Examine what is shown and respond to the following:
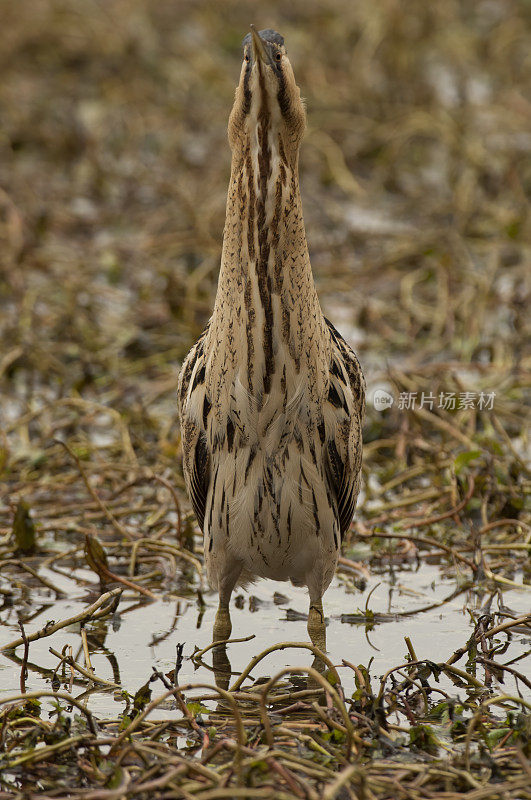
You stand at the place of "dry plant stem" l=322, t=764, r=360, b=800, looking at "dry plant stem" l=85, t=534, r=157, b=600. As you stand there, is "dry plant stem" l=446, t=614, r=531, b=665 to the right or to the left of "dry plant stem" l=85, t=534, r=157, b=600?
right

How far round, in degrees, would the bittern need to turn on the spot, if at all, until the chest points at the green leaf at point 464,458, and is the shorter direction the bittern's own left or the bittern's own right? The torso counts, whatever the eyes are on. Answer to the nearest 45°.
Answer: approximately 135° to the bittern's own left

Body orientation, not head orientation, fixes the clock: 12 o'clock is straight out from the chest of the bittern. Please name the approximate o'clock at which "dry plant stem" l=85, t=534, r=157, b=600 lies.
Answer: The dry plant stem is roughly at 5 o'clock from the bittern.

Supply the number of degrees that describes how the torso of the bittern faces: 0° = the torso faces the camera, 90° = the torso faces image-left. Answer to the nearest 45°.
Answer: approximately 0°

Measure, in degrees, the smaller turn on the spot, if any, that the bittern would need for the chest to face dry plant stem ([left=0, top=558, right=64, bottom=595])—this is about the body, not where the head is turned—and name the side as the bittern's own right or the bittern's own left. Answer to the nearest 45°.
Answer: approximately 135° to the bittern's own right

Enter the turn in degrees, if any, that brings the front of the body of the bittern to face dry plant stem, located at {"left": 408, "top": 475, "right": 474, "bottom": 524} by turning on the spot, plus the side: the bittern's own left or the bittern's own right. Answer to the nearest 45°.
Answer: approximately 135° to the bittern's own left
